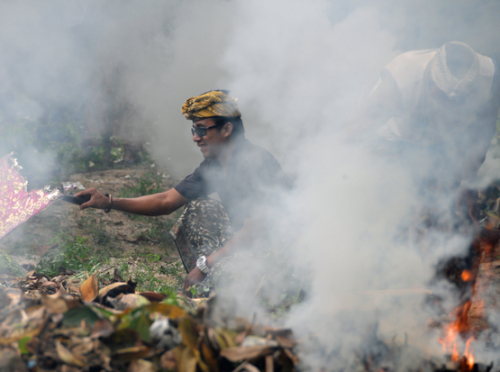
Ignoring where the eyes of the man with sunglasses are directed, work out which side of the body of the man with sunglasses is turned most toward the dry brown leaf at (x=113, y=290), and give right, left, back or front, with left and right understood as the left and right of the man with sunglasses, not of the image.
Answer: front

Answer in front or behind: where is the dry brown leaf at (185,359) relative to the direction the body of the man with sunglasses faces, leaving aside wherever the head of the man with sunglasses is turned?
in front

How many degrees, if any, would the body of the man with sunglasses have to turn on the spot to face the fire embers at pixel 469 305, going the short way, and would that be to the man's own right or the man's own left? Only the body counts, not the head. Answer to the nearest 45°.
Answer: approximately 90° to the man's own left

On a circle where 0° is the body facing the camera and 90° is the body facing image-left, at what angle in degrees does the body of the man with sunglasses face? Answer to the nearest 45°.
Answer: approximately 45°

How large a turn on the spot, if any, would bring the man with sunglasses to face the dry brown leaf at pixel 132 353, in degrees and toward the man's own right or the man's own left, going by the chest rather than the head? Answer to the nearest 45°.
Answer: approximately 45° to the man's own left

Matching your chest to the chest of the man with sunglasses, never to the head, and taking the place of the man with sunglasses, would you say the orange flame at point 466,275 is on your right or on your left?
on your left

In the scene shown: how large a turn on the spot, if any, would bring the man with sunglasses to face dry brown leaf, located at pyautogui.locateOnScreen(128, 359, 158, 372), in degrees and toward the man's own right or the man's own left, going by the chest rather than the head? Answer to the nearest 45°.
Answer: approximately 45° to the man's own left

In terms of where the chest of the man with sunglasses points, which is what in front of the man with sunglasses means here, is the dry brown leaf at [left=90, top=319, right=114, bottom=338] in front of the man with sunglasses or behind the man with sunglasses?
in front
